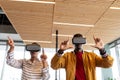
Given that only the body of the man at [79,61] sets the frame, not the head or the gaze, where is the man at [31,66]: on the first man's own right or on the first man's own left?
on the first man's own right

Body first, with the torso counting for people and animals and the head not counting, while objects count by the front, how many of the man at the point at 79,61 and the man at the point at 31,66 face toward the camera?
2

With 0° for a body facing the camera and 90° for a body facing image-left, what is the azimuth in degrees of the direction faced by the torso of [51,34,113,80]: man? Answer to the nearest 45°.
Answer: approximately 0°

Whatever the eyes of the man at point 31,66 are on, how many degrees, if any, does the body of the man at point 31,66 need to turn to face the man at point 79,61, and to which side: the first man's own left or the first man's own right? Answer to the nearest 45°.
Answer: approximately 45° to the first man's own left
